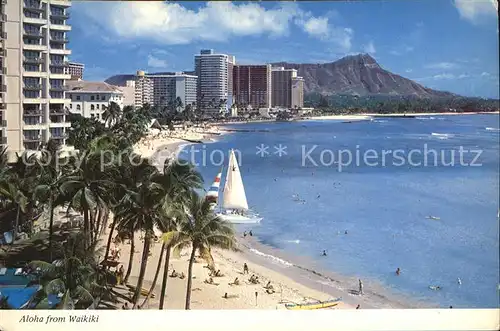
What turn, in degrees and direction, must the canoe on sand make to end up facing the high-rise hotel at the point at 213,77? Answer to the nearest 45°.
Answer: approximately 135° to its left

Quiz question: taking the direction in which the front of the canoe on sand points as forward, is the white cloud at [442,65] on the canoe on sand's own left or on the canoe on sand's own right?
on the canoe on sand's own left

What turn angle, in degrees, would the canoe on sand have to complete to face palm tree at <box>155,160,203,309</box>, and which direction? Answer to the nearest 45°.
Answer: approximately 135° to its right

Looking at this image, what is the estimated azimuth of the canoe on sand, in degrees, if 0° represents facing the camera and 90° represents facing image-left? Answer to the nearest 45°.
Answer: approximately 270°

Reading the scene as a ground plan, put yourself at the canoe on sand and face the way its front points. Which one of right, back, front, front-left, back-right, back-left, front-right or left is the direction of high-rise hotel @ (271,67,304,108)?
left
